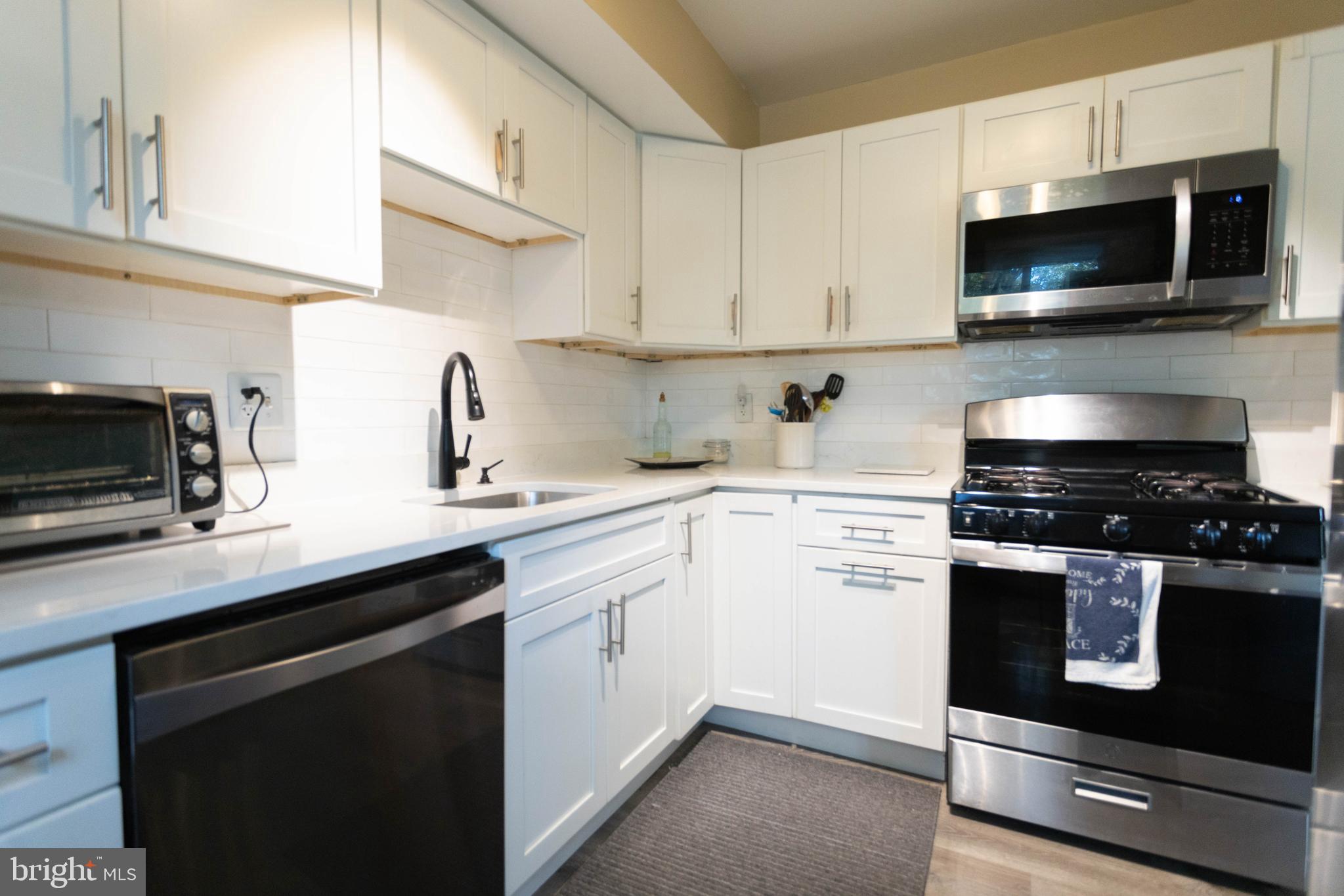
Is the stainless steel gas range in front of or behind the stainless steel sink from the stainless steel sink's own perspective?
in front

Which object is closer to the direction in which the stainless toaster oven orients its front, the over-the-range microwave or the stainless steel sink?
the over-the-range microwave

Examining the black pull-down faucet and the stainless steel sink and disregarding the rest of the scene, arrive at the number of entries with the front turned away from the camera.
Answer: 0

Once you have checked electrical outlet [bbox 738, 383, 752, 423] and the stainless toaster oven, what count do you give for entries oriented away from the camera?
0

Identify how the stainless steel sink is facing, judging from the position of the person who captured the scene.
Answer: facing the viewer and to the right of the viewer

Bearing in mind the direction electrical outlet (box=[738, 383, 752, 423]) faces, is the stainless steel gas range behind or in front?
in front

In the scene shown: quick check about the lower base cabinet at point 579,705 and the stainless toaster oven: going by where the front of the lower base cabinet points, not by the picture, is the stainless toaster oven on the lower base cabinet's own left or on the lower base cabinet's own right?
on the lower base cabinet's own right

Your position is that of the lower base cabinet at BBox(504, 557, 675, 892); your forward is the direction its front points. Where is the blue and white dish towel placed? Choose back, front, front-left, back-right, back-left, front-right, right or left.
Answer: front-left

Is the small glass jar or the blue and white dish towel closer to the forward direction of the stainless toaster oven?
the blue and white dish towel

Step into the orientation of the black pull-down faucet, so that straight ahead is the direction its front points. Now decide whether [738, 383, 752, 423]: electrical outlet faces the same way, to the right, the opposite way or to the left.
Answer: to the right

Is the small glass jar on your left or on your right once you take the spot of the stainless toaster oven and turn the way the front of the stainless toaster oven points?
on your left

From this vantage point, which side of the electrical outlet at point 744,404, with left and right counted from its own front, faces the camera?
front

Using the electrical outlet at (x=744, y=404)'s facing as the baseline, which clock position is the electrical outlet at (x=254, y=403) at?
the electrical outlet at (x=254, y=403) is roughly at 1 o'clock from the electrical outlet at (x=744, y=404).

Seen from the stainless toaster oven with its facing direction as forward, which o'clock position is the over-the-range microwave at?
The over-the-range microwave is roughly at 11 o'clock from the stainless toaster oven.

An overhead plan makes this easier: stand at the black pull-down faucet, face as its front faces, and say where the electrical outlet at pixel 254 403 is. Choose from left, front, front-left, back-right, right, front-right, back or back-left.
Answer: right
